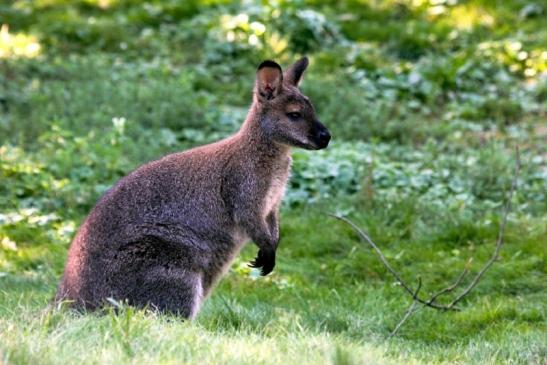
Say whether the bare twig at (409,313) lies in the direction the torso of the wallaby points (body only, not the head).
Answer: yes

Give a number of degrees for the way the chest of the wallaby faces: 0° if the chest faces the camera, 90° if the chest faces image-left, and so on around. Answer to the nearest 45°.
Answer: approximately 270°
